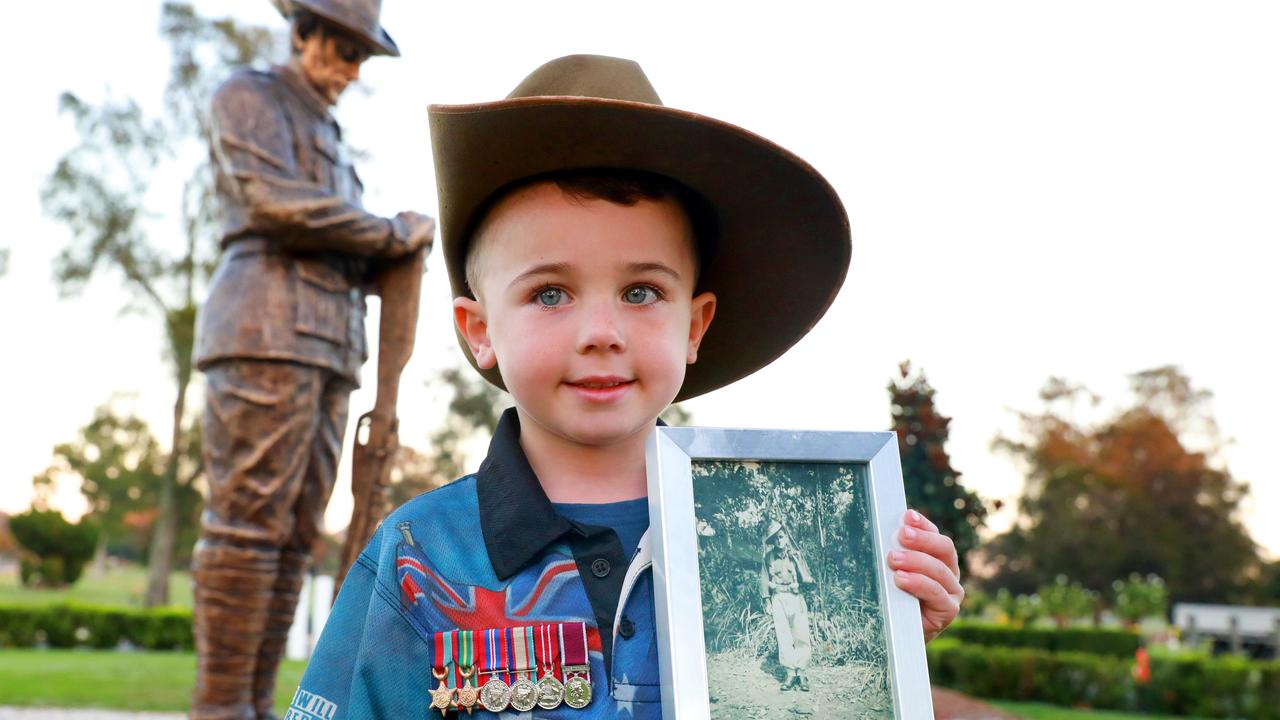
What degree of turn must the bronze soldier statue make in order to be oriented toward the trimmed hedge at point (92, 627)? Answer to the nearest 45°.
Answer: approximately 135° to its left

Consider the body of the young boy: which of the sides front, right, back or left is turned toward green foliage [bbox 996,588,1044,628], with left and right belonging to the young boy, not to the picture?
back

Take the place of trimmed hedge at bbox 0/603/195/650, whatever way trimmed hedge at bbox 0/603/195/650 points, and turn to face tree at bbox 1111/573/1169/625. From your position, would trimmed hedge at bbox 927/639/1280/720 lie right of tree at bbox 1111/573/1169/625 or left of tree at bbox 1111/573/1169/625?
right

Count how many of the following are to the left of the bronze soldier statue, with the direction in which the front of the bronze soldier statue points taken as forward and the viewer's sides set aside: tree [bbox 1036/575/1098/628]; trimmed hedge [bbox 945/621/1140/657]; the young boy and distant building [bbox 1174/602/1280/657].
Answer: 3

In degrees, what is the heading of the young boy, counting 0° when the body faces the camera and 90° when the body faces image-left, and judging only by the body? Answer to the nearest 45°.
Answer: approximately 0°

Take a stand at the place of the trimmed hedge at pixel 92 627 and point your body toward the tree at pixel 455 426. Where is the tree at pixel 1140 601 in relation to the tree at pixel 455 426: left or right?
right

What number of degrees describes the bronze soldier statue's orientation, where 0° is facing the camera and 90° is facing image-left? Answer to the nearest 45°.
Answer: approximately 315°

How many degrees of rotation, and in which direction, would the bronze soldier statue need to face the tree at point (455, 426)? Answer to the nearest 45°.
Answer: approximately 135° to its left

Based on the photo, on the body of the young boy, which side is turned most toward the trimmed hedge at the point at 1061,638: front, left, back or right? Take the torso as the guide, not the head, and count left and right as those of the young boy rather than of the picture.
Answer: back

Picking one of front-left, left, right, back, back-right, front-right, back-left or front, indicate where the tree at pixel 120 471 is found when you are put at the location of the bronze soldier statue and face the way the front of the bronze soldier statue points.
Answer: back-left

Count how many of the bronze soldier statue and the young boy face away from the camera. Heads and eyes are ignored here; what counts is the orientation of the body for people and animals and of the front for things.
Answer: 0
